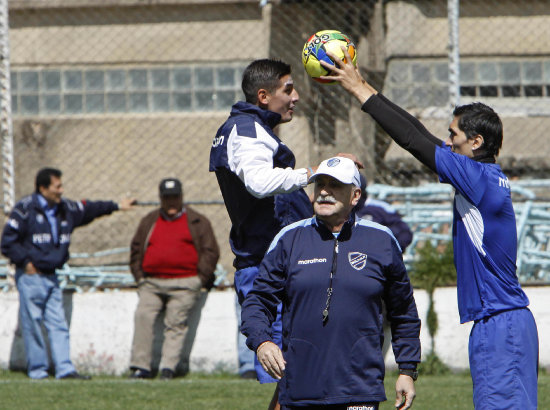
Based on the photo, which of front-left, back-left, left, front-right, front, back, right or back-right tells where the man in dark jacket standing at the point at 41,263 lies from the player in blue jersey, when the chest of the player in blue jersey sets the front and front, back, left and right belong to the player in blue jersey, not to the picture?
front-right

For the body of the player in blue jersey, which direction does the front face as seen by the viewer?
to the viewer's left

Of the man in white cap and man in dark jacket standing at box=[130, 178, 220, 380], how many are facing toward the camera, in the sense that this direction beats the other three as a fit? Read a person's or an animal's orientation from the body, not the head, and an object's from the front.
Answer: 2

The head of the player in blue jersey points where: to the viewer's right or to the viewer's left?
to the viewer's left

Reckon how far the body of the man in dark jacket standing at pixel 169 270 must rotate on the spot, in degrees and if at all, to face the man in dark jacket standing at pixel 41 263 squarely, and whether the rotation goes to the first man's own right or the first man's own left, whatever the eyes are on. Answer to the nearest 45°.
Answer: approximately 90° to the first man's own right

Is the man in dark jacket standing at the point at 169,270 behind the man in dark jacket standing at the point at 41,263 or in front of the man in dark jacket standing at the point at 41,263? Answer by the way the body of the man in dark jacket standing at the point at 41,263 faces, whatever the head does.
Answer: in front

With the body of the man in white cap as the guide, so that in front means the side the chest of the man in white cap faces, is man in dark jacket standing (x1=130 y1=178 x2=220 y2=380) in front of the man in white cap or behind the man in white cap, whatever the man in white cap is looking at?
behind

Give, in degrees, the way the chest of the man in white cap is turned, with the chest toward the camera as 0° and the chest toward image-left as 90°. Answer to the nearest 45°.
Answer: approximately 0°

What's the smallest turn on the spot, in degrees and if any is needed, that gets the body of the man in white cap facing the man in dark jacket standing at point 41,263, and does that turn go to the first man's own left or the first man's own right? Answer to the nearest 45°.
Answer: approximately 135° to the first man's own right

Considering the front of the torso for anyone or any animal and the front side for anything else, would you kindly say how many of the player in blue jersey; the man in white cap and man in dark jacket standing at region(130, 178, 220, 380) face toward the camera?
2

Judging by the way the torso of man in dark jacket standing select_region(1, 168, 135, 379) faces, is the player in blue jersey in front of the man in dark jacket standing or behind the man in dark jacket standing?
in front
